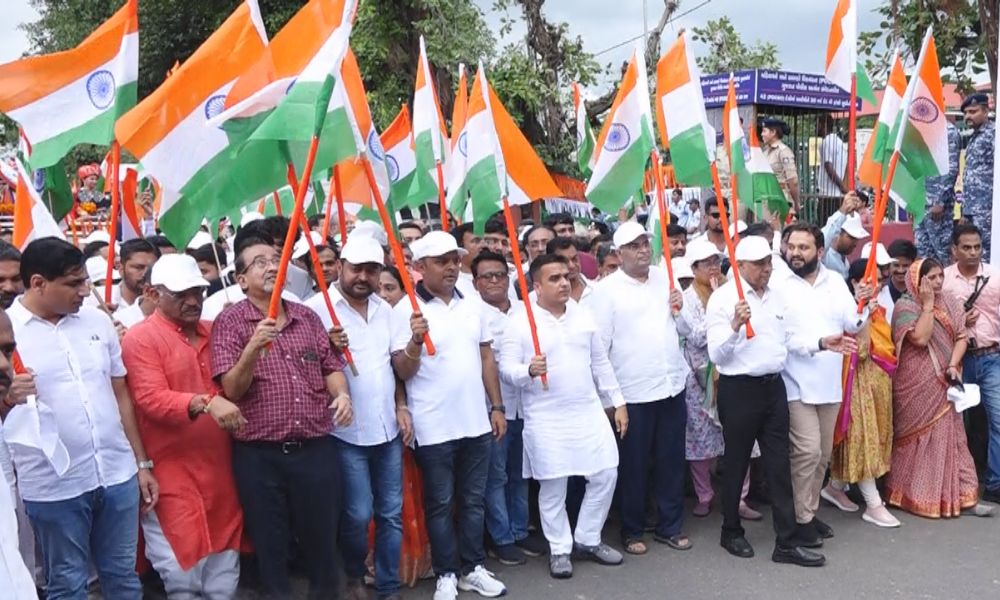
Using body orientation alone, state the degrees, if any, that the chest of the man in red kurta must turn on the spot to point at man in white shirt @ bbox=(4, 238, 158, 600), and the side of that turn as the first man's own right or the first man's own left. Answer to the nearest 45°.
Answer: approximately 90° to the first man's own right

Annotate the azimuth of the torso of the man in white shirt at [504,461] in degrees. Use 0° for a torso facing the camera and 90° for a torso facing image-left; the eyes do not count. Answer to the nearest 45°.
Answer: approximately 315°

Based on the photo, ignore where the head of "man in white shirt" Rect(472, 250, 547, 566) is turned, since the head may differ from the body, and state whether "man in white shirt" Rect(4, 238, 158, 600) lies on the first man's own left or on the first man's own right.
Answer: on the first man's own right

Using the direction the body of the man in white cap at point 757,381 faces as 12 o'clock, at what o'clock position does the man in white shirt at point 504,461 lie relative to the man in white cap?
The man in white shirt is roughly at 4 o'clock from the man in white cap.

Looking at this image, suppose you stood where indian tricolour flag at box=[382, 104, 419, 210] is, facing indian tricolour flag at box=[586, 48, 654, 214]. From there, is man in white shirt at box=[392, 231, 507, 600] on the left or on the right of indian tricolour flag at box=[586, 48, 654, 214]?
right

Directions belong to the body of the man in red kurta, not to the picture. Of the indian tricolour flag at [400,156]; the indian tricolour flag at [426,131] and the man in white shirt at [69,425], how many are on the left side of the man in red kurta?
2

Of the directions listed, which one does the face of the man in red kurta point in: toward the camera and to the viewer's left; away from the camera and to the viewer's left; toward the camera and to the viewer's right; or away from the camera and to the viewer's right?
toward the camera and to the viewer's right

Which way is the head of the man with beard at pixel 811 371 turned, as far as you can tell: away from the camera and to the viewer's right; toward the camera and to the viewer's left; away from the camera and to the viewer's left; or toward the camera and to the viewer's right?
toward the camera and to the viewer's left

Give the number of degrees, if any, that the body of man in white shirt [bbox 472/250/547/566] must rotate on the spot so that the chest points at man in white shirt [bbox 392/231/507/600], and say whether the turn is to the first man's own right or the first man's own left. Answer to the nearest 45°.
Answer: approximately 90° to the first man's own right

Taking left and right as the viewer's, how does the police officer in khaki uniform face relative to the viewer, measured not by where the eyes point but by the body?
facing to the left of the viewer

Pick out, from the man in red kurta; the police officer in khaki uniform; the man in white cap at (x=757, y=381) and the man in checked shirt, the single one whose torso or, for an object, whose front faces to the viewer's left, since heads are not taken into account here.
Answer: the police officer in khaki uniform
